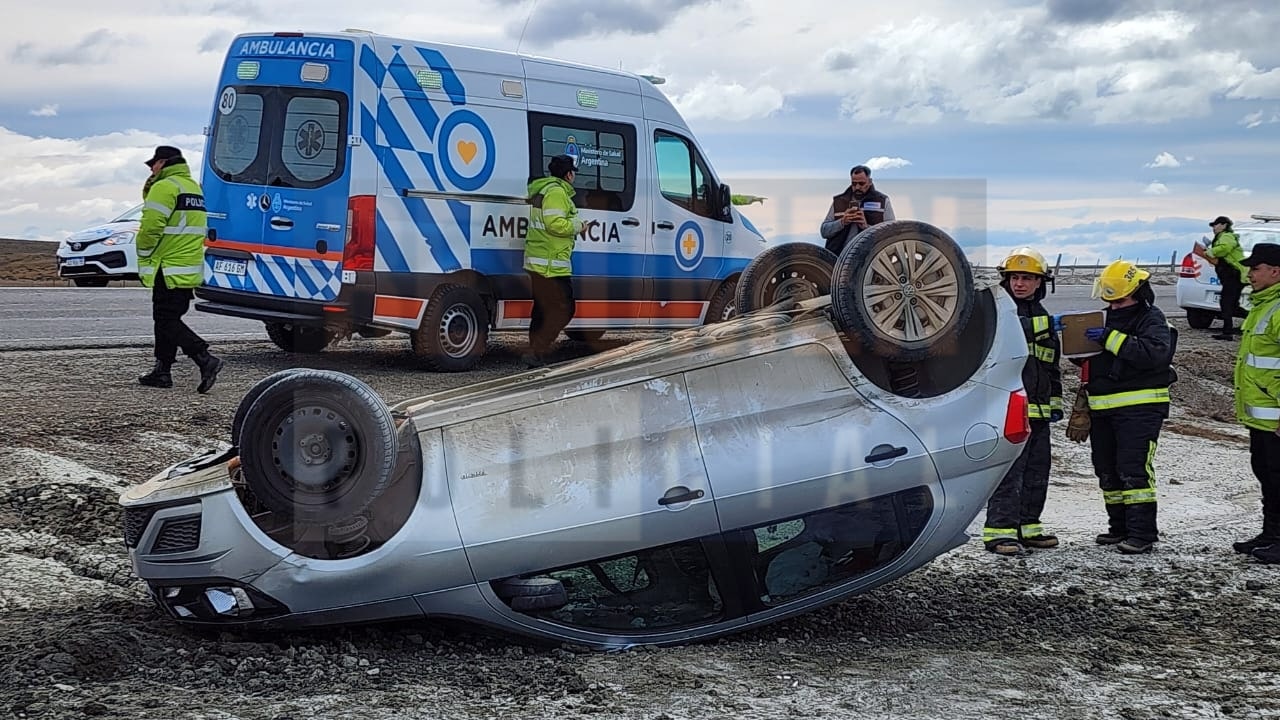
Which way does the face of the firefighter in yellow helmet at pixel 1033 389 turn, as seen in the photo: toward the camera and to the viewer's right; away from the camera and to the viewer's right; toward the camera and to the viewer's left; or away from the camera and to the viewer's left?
toward the camera and to the viewer's left

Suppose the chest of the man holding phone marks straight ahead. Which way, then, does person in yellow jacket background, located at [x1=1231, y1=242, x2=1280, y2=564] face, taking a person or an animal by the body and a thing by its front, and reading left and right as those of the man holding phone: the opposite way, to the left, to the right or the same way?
to the right

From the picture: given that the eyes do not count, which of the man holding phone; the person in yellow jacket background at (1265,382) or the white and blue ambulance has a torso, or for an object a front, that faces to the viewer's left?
the person in yellow jacket background

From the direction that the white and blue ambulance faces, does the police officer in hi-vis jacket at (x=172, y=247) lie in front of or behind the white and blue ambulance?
behind

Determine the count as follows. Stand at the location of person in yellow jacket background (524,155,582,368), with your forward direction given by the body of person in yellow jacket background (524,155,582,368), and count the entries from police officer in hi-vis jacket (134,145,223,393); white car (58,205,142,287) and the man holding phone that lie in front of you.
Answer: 1

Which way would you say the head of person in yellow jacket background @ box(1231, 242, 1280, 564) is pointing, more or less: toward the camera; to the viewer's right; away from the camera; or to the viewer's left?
to the viewer's left

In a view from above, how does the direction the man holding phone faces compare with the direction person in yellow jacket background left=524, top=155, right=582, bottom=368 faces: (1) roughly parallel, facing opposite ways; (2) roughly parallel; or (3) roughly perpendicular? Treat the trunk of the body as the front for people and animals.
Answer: roughly perpendicular

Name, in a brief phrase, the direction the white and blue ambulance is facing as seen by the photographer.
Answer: facing away from the viewer and to the right of the viewer

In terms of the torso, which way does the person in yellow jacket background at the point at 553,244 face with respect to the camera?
to the viewer's right

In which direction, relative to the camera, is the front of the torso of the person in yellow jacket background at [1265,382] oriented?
to the viewer's left

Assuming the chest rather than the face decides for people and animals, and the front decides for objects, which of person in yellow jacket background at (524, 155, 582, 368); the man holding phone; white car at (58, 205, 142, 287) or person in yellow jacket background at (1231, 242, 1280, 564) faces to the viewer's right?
person in yellow jacket background at (524, 155, 582, 368)
